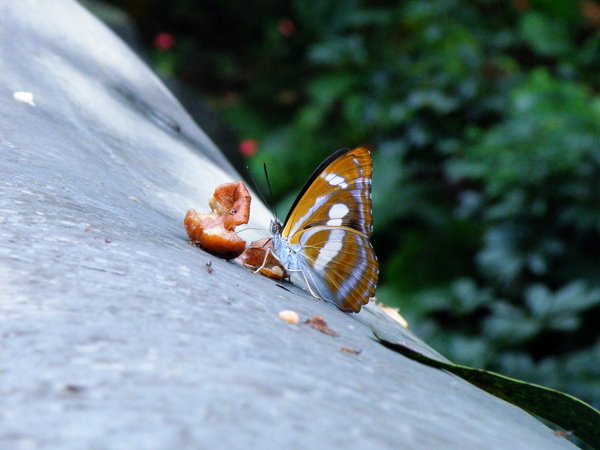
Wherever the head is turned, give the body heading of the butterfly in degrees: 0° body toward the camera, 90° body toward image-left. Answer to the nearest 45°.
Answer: approximately 90°
